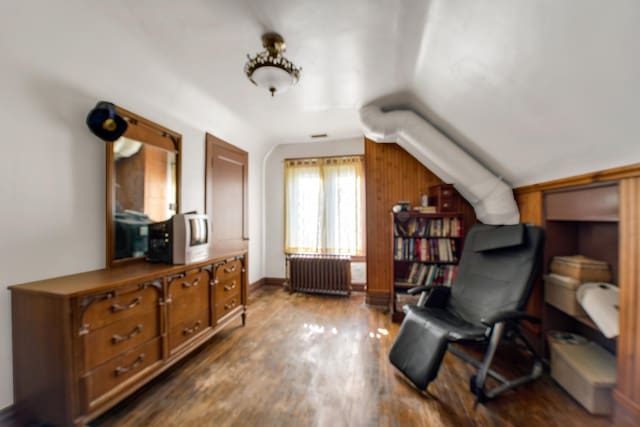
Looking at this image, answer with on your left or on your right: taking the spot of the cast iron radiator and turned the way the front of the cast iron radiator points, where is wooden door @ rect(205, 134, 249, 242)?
on your right

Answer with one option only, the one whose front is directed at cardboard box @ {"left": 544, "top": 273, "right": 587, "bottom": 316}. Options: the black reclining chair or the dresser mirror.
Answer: the dresser mirror

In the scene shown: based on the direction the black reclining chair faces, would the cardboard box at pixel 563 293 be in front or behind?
behind

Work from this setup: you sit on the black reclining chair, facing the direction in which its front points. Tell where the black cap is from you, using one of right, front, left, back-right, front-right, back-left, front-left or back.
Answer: front

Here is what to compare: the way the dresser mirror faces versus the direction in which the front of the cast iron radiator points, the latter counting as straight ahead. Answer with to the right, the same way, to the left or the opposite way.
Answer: to the left

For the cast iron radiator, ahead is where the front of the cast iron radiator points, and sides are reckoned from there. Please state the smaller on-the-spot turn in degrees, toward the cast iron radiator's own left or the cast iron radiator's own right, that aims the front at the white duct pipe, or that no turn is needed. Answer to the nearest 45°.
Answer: approximately 45° to the cast iron radiator's own left

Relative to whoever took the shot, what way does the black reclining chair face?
facing the viewer and to the left of the viewer

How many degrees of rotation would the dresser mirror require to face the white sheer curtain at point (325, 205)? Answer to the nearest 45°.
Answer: approximately 45° to its left

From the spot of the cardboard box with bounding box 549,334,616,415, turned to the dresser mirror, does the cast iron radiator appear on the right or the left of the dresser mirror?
right

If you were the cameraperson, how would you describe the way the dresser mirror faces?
facing the viewer and to the right of the viewer

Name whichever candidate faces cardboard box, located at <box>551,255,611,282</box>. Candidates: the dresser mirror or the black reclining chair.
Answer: the dresser mirror

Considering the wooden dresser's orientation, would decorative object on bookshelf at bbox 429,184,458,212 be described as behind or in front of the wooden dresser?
in front

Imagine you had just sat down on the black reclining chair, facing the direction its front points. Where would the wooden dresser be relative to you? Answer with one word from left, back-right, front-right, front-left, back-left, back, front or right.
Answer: front

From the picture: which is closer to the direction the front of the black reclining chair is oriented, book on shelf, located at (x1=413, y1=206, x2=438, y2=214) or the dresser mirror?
the dresser mirror

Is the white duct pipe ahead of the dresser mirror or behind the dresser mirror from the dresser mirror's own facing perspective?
ahead

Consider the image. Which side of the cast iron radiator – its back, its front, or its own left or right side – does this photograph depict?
front
